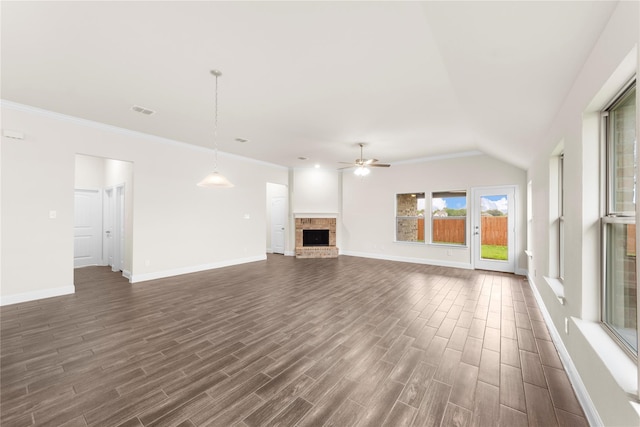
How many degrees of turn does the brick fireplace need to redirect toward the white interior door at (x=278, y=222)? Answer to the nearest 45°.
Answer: approximately 135° to its right

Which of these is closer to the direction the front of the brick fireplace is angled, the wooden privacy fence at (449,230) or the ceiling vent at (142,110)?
the ceiling vent

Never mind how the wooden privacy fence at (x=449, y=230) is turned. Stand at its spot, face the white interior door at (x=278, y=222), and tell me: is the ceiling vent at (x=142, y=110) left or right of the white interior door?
left

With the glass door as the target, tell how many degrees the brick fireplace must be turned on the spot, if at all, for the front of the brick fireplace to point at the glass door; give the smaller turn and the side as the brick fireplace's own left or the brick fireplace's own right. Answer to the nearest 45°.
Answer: approximately 45° to the brick fireplace's own left

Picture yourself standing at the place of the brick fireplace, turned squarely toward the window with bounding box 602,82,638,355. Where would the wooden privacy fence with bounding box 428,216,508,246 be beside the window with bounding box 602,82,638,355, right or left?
left

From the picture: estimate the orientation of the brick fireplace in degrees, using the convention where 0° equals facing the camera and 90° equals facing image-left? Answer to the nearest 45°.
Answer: approximately 0°

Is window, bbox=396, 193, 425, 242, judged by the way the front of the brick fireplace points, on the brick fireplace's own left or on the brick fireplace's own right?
on the brick fireplace's own left

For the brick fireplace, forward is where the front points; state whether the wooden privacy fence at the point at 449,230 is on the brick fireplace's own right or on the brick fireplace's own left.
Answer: on the brick fireplace's own left

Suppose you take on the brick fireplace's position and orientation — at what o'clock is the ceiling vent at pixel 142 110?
The ceiling vent is roughly at 1 o'clock from the brick fireplace.

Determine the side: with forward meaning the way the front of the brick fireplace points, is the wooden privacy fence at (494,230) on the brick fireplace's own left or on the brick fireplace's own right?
on the brick fireplace's own left
